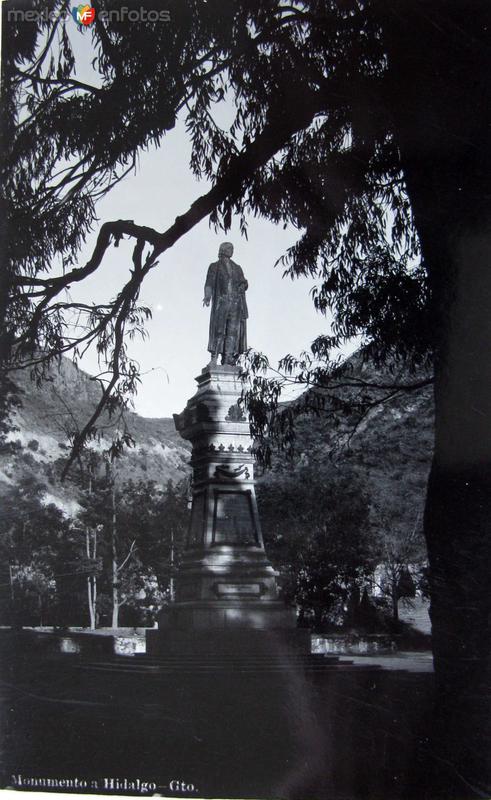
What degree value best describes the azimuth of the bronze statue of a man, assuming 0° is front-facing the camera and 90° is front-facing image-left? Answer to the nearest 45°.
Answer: approximately 0°
